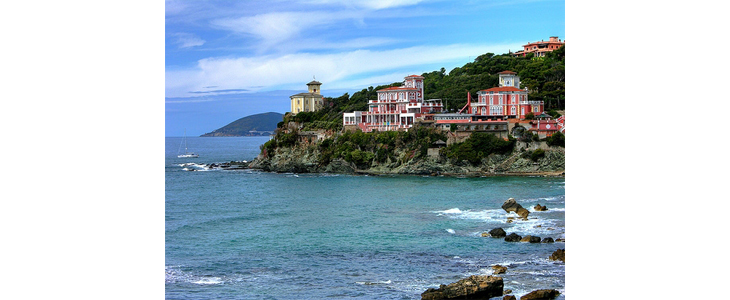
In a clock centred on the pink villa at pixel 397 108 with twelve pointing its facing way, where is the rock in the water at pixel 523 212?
The rock in the water is roughly at 12 o'clock from the pink villa.

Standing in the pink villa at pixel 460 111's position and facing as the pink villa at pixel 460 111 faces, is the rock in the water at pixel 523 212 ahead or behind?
ahead

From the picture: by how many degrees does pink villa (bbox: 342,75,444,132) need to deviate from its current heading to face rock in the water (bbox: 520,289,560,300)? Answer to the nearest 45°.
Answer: approximately 45° to its left

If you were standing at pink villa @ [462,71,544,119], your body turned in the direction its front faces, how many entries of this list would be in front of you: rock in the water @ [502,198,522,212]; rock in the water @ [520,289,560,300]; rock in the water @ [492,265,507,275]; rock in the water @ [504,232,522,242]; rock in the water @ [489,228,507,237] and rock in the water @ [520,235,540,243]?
6

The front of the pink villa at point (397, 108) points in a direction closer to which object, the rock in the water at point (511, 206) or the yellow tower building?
the rock in the water

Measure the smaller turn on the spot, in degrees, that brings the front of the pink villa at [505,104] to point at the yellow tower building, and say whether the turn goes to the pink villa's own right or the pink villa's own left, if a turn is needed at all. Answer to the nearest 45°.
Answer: approximately 135° to the pink villa's own right

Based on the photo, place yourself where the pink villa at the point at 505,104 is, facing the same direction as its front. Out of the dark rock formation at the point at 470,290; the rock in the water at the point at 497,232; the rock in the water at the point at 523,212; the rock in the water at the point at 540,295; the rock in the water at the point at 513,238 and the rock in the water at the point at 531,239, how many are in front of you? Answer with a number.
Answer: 6

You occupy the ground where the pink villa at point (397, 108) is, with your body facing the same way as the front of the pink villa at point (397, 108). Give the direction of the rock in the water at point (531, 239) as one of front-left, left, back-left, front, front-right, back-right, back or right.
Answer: front-left

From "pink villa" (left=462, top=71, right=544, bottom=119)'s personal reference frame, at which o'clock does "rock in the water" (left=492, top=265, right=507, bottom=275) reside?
The rock in the water is roughly at 12 o'clock from the pink villa.

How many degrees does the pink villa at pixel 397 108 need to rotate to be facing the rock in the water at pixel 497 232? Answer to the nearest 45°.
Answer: approximately 45° to its left

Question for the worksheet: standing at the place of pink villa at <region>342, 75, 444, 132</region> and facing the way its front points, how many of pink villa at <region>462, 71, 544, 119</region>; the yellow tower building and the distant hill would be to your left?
1

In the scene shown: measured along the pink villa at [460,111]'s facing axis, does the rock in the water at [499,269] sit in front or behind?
in front

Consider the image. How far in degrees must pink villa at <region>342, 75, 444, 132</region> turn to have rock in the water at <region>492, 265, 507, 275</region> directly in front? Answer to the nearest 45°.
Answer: approximately 45° to its left

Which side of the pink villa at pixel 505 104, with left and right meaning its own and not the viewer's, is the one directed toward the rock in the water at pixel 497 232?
front

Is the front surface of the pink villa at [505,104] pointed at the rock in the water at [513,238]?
yes

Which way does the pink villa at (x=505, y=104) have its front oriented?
toward the camera

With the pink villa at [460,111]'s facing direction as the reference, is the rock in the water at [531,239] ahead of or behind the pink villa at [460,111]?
ahead

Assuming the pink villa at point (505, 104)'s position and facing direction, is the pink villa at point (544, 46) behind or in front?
behind

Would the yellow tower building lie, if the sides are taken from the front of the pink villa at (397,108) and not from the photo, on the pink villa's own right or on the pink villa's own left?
on the pink villa's own right

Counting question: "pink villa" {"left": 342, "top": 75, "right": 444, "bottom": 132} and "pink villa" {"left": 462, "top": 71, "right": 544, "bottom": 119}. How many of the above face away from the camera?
0
